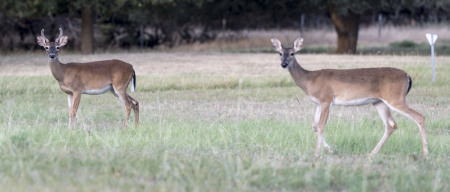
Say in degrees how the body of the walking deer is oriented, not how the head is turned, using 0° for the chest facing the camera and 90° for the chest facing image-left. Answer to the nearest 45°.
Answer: approximately 90°

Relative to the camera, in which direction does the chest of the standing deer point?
to the viewer's left

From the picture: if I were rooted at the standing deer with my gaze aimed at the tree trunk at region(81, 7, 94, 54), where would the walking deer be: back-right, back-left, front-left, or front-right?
back-right

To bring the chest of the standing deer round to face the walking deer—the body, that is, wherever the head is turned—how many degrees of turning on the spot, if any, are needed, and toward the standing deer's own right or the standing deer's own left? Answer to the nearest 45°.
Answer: approximately 135° to the standing deer's own left

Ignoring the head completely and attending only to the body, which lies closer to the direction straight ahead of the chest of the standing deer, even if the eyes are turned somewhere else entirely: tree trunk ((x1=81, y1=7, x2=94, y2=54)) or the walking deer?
the tree trunk

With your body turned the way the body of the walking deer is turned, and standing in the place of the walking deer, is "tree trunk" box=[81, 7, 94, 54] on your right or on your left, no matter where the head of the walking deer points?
on your right

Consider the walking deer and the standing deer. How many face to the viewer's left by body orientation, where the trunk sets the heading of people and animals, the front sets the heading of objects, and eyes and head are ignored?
2

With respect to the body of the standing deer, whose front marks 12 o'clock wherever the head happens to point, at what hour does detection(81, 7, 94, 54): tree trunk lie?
The tree trunk is roughly at 3 o'clock from the standing deer.
